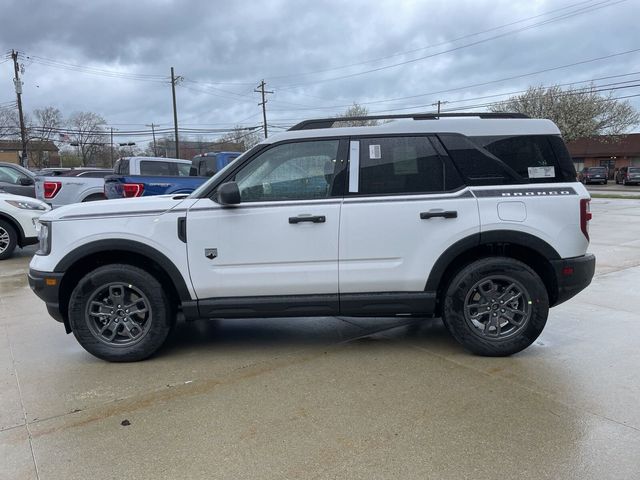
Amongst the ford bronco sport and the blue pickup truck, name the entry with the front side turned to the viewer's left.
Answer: the ford bronco sport

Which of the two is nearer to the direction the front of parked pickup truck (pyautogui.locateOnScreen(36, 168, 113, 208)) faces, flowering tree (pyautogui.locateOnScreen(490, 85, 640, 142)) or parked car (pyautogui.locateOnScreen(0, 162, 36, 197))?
the flowering tree

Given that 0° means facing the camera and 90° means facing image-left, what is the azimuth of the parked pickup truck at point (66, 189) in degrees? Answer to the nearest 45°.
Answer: approximately 225°

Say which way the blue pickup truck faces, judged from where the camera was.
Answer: facing away from the viewer and to the right of the viewer

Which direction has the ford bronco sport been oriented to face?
to the viewer's left

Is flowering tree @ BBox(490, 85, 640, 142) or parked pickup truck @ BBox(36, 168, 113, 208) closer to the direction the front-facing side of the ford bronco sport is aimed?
the parked pickup truck

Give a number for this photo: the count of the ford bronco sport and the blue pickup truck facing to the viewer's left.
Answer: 1

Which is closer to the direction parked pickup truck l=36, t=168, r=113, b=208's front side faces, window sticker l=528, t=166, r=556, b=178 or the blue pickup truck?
the blue pickup truck

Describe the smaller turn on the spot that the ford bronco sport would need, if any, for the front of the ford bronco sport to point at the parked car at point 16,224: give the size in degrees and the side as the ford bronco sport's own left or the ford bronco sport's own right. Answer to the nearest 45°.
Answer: approximately 45° to the ford bronco sport's own right

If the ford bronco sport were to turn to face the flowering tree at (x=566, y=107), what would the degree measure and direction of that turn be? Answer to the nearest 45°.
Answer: approximately 135° to its right
